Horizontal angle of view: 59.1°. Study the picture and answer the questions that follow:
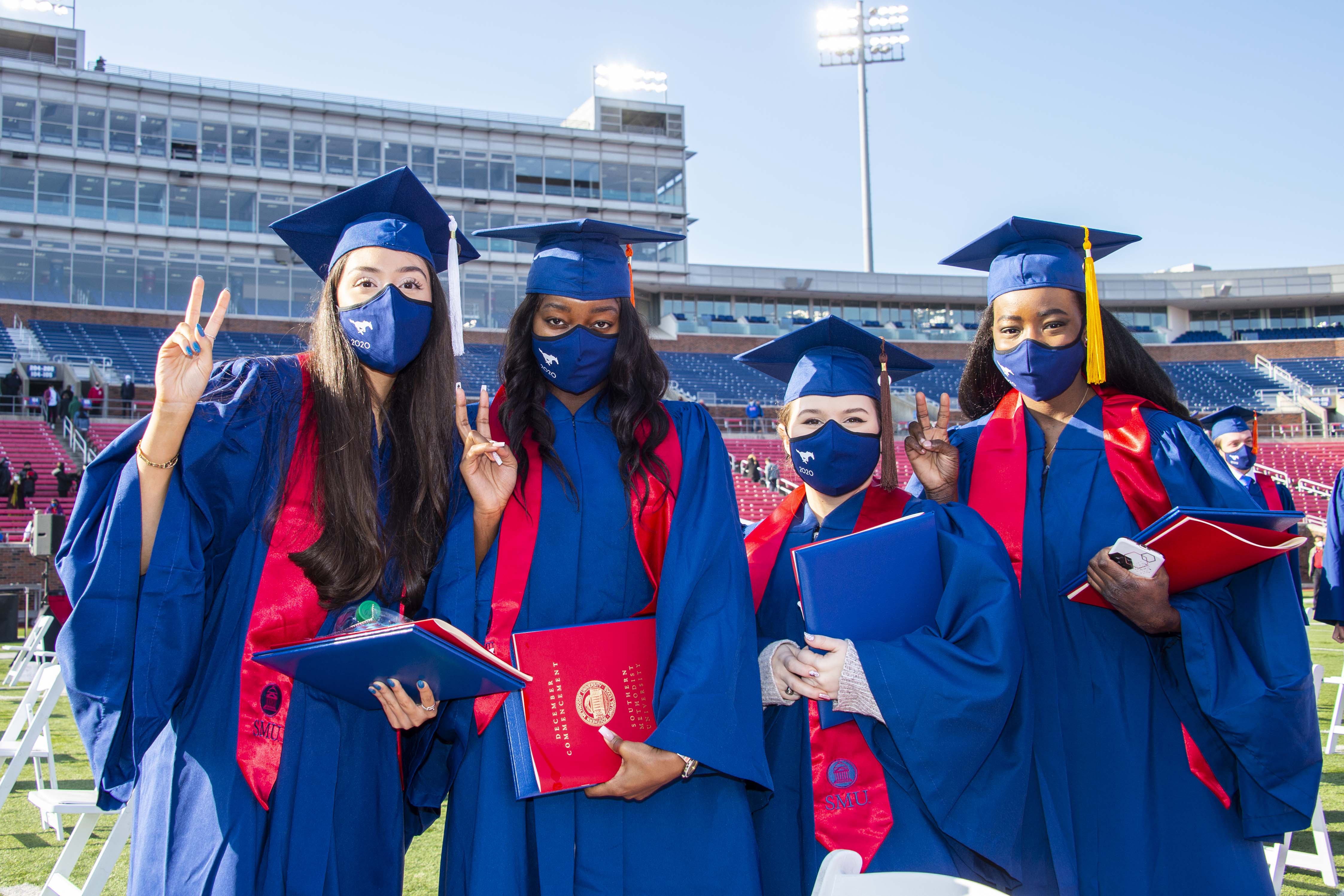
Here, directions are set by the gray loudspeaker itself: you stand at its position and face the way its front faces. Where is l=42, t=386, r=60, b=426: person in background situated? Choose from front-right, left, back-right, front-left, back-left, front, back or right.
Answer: back-left

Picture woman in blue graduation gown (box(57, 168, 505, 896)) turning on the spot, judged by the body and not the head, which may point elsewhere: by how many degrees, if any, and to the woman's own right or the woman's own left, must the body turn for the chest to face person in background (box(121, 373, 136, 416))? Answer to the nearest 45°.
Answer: approximately 135° to the woman's own left

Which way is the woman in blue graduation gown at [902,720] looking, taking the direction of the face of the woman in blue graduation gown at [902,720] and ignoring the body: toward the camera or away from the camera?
toward the camera

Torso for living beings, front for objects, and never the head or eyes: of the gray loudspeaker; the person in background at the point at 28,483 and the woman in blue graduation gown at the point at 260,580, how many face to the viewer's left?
0

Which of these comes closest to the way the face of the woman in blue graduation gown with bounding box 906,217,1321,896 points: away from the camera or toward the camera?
toward the camera

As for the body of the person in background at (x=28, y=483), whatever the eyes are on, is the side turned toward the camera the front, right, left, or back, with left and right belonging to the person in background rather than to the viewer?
front

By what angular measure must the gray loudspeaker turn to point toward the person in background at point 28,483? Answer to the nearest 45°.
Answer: approximately 135° to its left

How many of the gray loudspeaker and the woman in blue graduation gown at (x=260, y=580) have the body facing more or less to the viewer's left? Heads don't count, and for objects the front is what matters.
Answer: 0

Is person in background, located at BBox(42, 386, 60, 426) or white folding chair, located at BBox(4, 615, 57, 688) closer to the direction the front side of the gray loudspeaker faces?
the white folding chair

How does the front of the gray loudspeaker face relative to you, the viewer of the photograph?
facing the viewer and to the right of the viewer

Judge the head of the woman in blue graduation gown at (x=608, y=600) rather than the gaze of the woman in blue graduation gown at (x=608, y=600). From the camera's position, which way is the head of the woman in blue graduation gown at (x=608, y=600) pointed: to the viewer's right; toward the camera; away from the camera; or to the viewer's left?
toward the camera

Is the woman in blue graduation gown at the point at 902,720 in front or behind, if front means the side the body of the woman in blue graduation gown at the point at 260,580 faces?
in front

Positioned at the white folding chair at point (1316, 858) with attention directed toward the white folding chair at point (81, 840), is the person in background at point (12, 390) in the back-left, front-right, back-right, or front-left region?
front-right

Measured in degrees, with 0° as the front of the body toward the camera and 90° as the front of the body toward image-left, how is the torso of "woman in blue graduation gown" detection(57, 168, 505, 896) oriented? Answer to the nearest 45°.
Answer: approximately 315°
